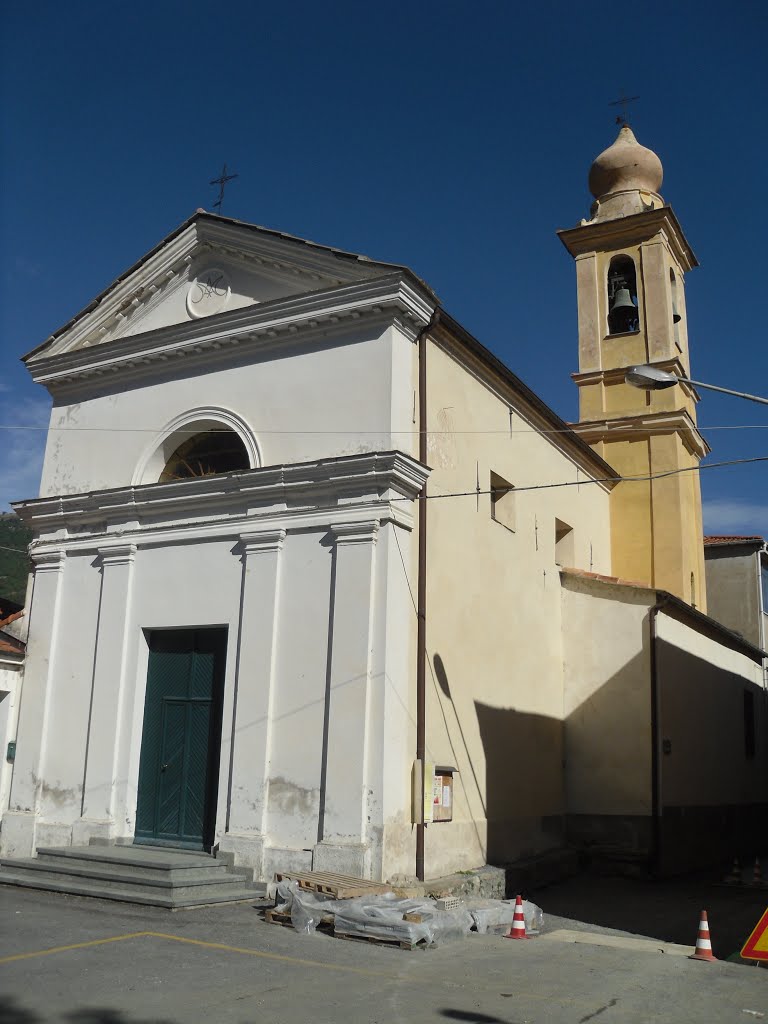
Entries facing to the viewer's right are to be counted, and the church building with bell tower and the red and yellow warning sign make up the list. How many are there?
0

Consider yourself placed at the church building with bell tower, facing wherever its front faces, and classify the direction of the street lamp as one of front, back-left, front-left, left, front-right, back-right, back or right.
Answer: left

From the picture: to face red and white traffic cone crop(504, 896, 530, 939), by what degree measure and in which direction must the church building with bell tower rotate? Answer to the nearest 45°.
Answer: approximately 90° to its left

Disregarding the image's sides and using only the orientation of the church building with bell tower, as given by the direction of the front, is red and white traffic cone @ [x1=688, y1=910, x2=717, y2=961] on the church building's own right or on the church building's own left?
on the church building's own left

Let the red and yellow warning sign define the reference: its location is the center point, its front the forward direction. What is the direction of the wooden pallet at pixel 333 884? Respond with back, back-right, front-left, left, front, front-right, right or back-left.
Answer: right

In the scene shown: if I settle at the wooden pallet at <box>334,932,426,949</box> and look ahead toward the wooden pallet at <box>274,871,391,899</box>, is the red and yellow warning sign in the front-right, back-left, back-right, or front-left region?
back-right

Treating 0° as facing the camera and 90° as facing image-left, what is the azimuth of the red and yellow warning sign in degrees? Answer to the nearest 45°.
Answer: approximately 0°
